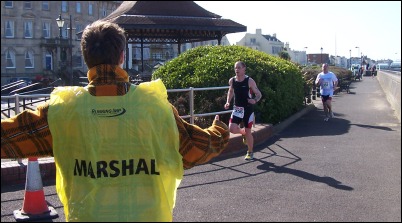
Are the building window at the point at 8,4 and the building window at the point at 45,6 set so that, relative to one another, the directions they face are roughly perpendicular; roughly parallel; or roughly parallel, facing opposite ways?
roughly parallel

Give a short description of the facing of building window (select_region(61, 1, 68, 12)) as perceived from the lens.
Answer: facing the viewer

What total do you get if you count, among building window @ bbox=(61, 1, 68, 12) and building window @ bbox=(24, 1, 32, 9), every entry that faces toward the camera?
2

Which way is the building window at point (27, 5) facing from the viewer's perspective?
toward the camera

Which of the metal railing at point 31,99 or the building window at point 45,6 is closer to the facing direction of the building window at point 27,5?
the metal railing

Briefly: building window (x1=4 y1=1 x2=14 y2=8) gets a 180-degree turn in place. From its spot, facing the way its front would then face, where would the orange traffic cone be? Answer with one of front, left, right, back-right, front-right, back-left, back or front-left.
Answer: back

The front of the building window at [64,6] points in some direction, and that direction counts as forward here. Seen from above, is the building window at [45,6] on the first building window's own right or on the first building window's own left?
on the first building window's own right

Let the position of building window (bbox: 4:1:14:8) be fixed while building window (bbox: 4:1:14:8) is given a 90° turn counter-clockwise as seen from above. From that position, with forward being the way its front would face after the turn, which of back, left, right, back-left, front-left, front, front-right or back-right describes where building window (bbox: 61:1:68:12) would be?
front

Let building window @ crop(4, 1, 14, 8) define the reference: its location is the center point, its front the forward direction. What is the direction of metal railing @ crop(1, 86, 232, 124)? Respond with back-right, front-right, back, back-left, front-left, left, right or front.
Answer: front

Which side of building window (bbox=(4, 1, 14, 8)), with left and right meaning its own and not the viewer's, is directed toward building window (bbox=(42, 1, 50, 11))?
left

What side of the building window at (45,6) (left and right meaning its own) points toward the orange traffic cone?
front

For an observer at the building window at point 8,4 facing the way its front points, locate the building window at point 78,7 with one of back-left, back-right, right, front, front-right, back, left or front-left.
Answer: front-left

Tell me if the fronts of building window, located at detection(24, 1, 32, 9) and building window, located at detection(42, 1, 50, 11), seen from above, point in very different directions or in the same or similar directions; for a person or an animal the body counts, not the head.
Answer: same or similar directions

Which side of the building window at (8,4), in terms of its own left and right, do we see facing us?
front
